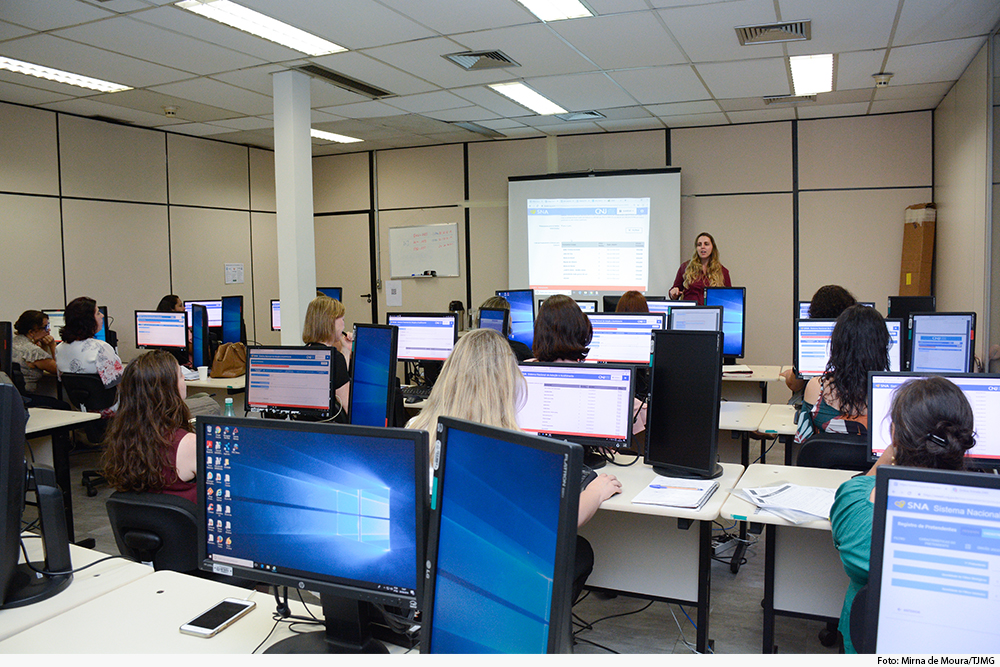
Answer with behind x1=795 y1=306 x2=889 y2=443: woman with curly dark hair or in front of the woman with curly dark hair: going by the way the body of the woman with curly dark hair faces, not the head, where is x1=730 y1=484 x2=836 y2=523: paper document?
behind

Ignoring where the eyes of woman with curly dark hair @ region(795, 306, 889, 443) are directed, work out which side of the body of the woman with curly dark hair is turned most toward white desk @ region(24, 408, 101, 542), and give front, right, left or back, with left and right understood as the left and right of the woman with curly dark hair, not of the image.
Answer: left

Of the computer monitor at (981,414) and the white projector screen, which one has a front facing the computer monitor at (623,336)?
the white projector screen

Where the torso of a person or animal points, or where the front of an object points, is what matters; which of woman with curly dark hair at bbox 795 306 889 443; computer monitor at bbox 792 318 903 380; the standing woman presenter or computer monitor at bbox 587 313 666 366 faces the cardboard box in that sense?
the woman with curly dark hair

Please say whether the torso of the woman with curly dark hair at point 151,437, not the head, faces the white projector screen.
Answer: yes

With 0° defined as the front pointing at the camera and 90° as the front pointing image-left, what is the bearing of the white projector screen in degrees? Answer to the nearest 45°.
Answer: approximately 0°

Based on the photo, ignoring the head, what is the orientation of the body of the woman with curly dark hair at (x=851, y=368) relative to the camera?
away from the camera

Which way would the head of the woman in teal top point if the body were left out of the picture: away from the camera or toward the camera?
away from the camera

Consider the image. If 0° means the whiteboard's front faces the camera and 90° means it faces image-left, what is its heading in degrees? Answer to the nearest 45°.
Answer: approximately 0°

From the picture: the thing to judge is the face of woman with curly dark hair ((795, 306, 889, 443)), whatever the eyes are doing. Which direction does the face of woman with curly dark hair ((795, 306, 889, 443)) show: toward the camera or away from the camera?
away from the camera

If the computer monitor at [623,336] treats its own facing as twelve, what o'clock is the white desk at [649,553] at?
The white desk is roughly at 12 o'clock from the computer monitor.
